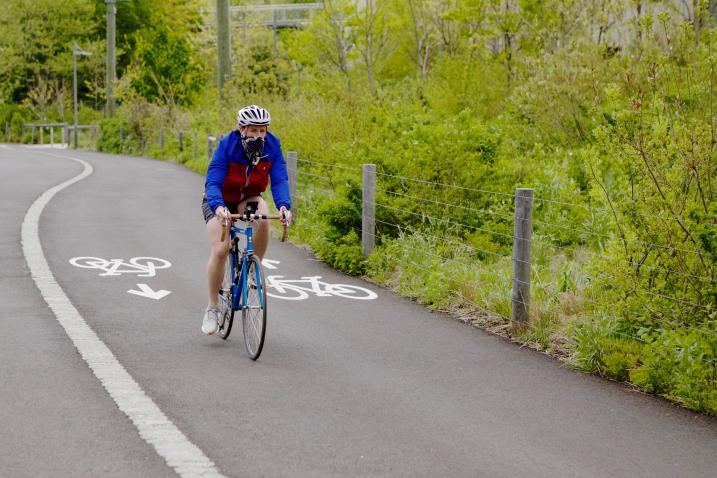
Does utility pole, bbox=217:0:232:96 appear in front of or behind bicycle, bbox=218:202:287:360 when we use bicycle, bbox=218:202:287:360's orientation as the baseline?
behind

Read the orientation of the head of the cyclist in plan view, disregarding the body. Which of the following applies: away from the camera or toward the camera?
toward the camera

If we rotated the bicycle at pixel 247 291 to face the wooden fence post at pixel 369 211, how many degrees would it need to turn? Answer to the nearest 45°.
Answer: approximately 180°

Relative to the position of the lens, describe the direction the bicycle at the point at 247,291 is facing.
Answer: facing the viewer
